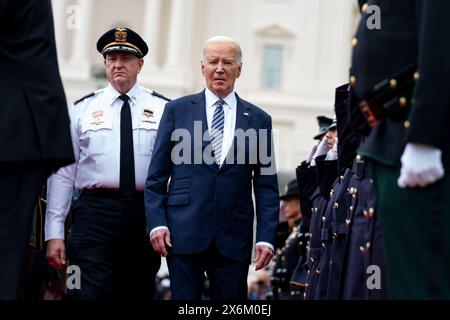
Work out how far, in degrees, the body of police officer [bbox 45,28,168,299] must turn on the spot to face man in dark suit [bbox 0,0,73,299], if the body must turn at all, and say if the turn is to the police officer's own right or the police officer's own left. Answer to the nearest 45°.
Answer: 0° — they already face them

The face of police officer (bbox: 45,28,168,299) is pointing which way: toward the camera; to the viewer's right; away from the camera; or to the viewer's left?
toward the camera

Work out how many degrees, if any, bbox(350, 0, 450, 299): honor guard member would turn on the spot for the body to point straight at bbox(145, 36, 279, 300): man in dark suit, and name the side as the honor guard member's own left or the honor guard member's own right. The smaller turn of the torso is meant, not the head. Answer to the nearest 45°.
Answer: approximately 45° to the honor guard member's own right

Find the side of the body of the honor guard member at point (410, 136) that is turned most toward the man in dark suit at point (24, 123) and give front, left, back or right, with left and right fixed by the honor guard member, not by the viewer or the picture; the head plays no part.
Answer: front

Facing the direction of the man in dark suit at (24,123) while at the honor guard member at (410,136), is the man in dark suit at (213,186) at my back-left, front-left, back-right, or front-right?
front-right

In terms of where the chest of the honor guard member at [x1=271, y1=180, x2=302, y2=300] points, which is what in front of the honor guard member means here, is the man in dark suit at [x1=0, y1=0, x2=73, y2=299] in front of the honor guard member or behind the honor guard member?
in front

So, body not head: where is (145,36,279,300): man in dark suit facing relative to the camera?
toward the camera

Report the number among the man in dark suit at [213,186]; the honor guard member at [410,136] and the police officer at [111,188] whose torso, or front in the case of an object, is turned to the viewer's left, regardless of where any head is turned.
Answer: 1

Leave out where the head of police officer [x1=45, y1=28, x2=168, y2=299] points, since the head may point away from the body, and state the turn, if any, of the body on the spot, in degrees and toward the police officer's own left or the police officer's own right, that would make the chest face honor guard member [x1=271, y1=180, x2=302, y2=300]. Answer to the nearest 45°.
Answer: approximately 135° to the police officer's own left

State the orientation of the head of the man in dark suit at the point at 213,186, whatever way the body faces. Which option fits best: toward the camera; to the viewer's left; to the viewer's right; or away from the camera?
toward the camera

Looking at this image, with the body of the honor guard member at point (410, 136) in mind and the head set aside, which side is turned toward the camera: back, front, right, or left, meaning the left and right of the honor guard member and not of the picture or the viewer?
left

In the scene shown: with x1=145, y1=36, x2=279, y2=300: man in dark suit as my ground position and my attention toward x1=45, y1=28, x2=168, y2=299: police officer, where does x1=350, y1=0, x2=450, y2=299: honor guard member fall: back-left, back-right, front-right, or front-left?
back-left

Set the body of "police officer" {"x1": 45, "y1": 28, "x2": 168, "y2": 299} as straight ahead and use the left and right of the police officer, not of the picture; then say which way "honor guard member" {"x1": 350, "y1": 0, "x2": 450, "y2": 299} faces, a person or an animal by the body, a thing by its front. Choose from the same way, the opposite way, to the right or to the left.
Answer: to the right

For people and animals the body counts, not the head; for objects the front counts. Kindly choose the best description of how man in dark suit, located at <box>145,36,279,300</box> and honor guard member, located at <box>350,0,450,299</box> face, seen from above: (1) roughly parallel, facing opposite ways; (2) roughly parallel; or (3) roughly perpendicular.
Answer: roughly perpendicular
